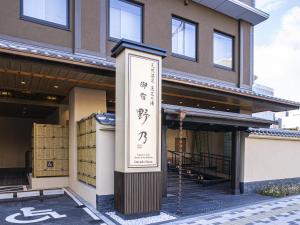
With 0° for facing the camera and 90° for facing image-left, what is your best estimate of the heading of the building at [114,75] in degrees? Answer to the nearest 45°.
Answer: approximately 315°

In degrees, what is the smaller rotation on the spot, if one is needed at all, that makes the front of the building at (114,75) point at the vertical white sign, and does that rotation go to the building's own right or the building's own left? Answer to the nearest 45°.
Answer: approximately 45° to the building's own right
